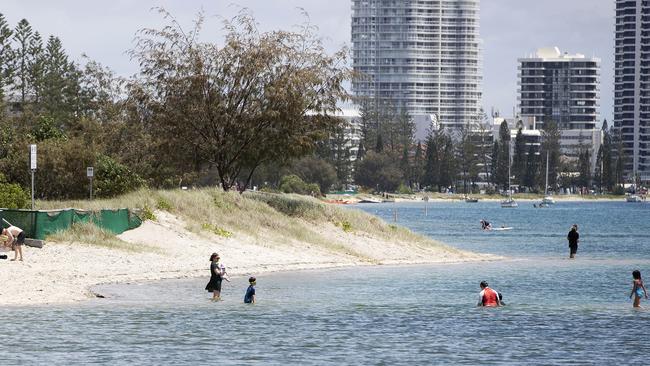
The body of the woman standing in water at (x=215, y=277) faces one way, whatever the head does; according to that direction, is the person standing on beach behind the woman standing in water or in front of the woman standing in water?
behind

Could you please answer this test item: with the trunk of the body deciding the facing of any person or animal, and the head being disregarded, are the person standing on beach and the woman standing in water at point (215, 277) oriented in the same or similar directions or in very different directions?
very different directions

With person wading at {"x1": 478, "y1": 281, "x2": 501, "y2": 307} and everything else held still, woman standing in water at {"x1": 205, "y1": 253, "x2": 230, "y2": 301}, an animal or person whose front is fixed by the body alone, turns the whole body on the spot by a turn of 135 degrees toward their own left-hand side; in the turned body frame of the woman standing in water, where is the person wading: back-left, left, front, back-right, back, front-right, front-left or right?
back-right

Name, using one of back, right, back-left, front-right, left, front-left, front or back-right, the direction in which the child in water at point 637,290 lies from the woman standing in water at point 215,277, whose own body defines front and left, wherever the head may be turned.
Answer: front

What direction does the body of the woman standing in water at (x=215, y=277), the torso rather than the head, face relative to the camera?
to the viewer's right
